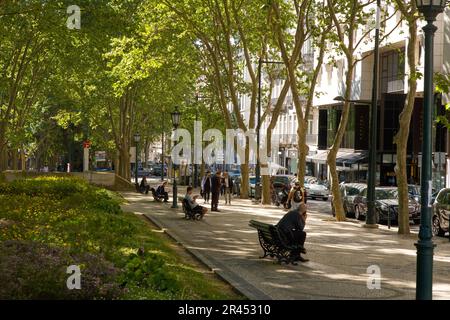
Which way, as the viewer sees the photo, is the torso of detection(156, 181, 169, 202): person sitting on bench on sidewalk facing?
to the viewer's right

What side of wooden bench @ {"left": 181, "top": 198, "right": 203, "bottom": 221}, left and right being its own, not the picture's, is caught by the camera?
right

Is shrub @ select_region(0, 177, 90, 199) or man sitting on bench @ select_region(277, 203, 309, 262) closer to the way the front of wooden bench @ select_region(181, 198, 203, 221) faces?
the man sitting on bench

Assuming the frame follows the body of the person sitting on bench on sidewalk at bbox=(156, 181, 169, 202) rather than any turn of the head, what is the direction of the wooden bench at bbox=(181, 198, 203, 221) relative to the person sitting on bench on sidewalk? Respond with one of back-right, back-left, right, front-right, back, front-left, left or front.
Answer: right

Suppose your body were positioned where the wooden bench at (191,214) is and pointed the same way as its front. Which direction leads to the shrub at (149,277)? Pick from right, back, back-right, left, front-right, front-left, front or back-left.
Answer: right

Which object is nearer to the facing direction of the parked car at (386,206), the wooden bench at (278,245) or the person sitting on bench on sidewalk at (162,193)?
the wooden bench

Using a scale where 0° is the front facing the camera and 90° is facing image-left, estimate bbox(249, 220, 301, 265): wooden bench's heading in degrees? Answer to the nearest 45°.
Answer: approximately 225°
